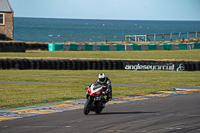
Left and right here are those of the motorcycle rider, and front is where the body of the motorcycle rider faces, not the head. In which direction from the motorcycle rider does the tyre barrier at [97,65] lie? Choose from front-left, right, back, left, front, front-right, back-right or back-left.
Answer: back-right

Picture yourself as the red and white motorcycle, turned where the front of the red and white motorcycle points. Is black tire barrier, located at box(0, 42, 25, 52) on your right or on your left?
on your right

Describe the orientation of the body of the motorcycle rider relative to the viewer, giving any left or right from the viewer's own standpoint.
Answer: facing the viewer and to the left of the viewer

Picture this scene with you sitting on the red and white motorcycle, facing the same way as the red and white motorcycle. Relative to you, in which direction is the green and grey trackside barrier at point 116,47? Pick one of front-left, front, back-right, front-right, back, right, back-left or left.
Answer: back-right

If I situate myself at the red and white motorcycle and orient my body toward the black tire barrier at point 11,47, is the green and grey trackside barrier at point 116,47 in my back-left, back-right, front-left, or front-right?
front-right

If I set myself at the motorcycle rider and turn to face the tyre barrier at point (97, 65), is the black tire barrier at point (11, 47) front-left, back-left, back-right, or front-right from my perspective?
front-left

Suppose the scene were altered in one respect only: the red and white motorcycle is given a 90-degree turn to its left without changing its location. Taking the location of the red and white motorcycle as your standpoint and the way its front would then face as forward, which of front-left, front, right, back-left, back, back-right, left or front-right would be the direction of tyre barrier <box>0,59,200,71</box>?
back-left
